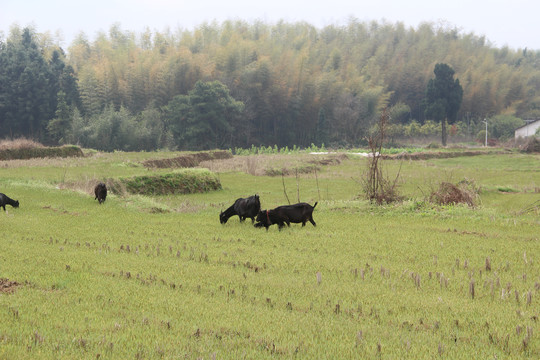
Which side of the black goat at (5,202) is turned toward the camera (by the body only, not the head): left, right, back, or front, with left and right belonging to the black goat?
right

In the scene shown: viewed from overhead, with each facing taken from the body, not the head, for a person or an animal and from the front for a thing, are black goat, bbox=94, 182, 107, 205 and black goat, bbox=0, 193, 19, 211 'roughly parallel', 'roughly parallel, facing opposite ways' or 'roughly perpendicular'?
roughly perpendicular

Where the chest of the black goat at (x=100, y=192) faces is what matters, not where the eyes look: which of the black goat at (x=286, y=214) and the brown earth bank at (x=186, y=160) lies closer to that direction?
the black goat

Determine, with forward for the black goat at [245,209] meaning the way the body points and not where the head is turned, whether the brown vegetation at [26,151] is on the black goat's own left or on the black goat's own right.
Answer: on the black goat's own right

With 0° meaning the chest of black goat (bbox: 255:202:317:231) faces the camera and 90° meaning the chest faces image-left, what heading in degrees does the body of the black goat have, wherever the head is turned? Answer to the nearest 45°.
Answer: approximately 90°

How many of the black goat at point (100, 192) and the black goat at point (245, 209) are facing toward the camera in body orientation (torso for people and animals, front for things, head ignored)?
1

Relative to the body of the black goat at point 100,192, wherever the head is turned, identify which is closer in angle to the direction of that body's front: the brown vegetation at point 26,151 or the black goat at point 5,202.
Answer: the black goat

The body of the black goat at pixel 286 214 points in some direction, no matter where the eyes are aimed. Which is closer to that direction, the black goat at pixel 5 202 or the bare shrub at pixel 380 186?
the black goat

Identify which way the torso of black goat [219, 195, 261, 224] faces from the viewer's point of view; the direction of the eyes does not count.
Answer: to the viewer's left
